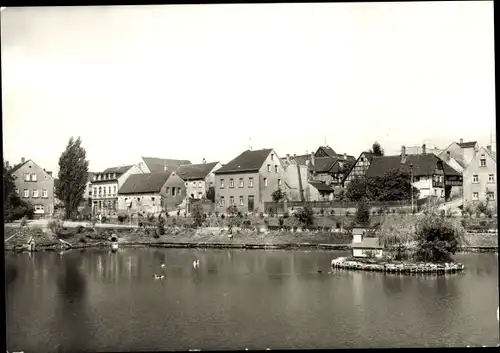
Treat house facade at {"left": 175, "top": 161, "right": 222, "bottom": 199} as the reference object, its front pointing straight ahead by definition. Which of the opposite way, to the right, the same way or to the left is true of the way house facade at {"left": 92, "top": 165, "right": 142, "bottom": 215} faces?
the same way

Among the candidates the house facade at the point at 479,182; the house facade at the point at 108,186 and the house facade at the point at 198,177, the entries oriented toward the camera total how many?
3

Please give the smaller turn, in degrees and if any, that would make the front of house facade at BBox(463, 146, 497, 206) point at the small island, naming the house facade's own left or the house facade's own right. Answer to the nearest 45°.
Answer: approximately 45° to the house facade's own right

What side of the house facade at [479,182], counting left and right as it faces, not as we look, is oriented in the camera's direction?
front

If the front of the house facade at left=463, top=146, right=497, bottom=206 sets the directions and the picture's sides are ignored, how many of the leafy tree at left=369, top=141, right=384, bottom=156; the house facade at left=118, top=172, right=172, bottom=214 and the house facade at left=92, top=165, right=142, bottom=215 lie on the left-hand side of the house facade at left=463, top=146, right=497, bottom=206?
0

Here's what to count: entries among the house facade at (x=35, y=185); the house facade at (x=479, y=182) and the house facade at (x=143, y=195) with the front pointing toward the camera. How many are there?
3

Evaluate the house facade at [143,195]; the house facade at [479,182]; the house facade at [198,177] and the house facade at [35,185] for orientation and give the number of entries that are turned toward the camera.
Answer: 4

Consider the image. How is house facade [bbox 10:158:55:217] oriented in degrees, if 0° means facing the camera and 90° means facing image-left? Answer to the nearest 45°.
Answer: approximately 0°

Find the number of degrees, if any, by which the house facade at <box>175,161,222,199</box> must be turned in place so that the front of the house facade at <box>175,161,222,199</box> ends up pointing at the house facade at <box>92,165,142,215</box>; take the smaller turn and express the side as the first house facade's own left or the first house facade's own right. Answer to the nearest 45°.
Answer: approximately 90° to the first house facade's own right

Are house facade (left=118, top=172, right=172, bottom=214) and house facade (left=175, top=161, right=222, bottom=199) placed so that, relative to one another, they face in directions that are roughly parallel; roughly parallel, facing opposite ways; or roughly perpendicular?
roughly parallel

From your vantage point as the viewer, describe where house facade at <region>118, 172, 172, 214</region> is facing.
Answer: facing the viewer

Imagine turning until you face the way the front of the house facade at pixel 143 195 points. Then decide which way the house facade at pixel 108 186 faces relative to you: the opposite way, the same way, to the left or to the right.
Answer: the same way

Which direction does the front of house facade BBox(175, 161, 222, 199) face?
toward the camera

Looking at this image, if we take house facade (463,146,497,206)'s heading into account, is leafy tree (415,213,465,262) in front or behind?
in front

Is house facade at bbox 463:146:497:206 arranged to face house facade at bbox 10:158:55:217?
no

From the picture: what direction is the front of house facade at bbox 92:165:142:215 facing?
toward the camera
